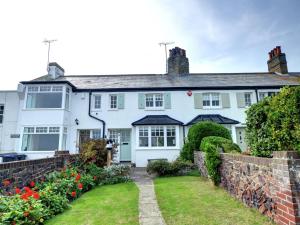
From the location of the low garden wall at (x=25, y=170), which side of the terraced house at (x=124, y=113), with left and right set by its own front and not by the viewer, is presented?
front

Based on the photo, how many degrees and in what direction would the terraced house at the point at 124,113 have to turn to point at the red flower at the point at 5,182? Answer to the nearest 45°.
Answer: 0° — it already faces it

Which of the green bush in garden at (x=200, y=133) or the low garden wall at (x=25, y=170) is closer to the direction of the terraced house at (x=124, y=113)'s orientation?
the low garden wall

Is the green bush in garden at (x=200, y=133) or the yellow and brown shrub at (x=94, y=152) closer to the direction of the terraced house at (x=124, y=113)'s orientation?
the yellow and brown shrub

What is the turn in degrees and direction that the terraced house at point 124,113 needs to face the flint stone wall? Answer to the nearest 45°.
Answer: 0° — it already faces it

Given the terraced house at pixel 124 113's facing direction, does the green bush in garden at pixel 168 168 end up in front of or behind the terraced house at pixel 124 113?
in front
